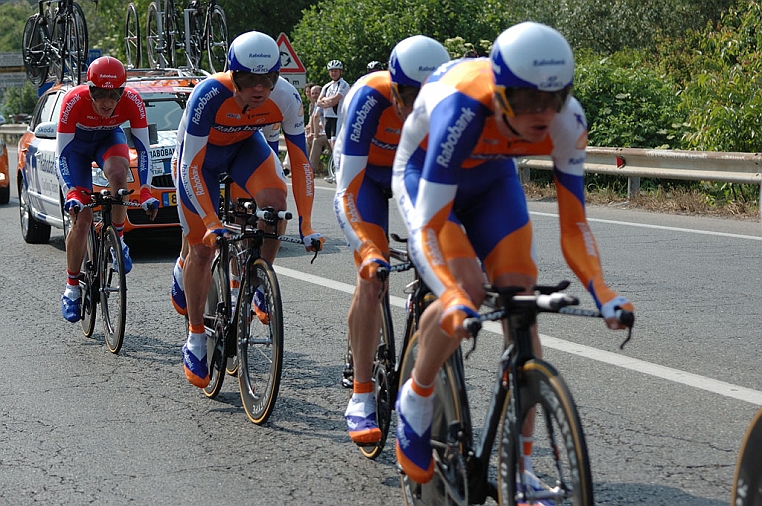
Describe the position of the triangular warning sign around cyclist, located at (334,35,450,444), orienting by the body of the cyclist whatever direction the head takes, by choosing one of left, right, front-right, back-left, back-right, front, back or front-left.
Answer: back-left

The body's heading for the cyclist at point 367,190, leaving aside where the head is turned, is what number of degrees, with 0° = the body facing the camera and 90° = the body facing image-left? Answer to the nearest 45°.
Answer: approximately 315°

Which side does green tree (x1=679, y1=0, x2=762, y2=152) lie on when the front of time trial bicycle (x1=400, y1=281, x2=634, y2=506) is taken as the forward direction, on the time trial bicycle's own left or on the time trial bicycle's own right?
on the time trial bicycle's own left

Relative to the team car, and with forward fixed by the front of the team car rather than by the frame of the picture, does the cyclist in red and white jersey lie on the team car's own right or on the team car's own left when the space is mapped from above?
on the team car's own right

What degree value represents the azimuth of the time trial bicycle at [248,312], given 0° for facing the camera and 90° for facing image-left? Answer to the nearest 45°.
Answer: approximately 315°

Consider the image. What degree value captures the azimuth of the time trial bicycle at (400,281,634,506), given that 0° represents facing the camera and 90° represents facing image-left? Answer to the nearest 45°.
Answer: approximately 315°

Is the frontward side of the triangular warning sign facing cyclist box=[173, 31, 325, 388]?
yes

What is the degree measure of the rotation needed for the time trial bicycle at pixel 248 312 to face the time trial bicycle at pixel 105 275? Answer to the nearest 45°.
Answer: approximately 180°

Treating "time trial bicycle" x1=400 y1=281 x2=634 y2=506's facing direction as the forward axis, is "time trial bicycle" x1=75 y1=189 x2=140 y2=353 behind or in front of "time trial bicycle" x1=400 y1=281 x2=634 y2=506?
behind
